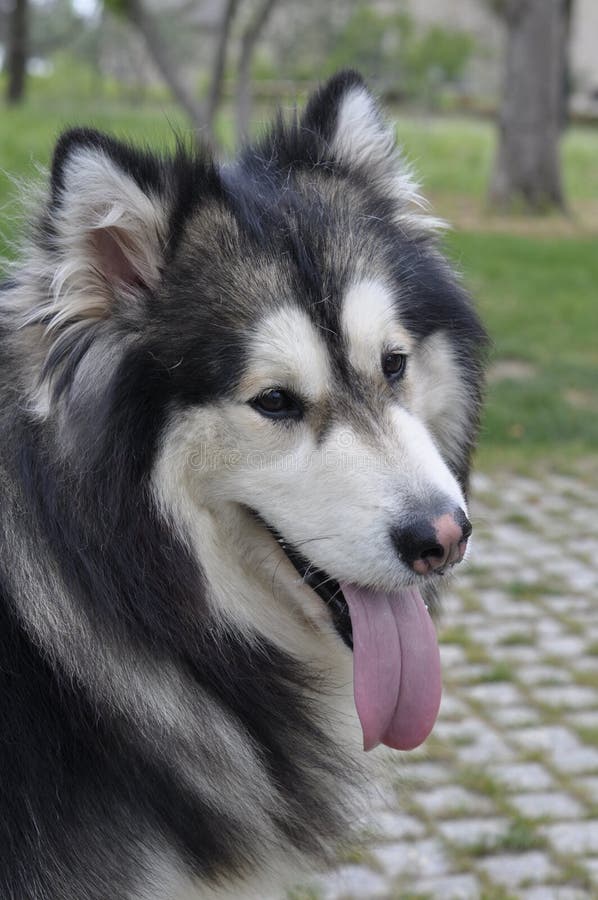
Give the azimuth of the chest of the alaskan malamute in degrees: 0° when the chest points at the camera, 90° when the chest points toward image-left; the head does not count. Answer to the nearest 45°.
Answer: approximately 315°
